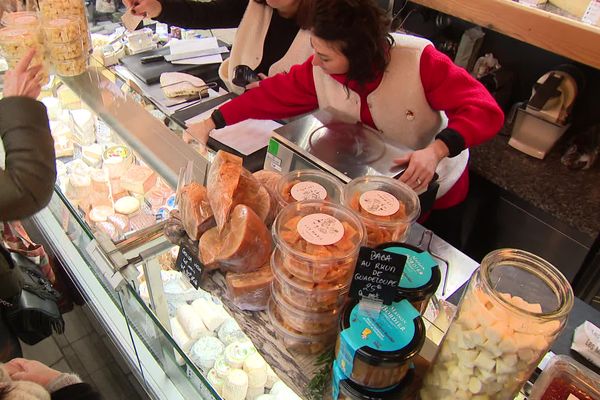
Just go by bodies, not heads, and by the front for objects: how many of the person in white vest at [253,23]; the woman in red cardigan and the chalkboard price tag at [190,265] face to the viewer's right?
0

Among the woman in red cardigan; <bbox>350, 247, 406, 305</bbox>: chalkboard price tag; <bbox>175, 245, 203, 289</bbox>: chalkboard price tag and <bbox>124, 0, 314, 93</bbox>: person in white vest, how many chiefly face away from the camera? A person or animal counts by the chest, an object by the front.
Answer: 0

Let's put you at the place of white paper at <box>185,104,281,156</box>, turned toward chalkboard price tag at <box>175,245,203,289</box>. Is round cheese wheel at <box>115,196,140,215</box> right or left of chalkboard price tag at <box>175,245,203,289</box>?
right

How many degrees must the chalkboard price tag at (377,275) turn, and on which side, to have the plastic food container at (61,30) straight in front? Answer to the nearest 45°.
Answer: approximately 135° to its right

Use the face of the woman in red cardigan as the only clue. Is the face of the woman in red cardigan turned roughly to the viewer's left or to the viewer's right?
to the viewer's left

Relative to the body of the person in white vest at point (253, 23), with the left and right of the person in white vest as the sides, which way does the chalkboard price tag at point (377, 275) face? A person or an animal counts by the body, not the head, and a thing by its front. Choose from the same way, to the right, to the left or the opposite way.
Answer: the same way

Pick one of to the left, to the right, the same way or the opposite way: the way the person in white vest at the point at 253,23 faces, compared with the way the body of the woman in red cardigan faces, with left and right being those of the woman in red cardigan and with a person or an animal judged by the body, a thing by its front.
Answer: the same way

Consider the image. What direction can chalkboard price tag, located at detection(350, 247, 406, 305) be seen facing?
toward the camera

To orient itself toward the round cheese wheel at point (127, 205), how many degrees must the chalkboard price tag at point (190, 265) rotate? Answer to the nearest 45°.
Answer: approximately 135° to its right

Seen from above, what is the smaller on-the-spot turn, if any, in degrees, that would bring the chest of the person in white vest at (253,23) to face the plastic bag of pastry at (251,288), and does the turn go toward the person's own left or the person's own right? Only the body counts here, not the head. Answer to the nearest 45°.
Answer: approximately 45° to the person's own left

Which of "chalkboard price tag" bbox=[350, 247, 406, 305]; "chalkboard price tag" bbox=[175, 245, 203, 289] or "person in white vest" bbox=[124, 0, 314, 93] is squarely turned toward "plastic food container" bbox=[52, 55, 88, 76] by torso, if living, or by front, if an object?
the person in white vest

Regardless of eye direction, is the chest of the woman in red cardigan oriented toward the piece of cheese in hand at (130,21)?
no

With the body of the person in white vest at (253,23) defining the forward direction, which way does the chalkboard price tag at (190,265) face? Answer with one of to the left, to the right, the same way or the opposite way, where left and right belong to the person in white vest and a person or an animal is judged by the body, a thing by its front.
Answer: the same way

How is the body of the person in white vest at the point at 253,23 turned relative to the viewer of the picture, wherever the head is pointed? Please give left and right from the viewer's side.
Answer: facing the viewer and to the left of the viewer

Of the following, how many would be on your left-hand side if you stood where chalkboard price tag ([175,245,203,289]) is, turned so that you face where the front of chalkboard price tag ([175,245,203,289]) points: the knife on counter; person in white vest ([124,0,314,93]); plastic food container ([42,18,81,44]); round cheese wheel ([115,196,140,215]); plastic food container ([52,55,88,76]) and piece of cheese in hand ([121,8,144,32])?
0

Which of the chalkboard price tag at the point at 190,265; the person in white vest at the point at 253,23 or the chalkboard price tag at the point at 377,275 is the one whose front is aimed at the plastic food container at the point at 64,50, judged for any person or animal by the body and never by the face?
the person in white vest
